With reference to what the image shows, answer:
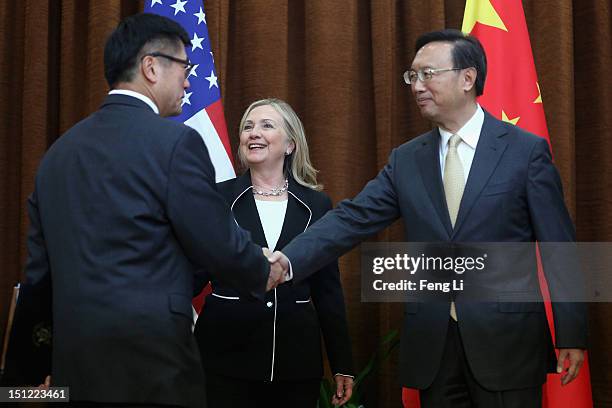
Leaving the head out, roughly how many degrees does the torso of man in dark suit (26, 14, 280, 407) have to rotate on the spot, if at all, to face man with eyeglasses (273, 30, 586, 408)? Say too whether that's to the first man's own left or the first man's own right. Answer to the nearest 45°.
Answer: approximately 45° to the first man's own right

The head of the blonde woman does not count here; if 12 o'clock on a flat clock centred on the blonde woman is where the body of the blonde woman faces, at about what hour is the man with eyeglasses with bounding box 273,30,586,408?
The man with eyeglasses is roughly at 10 o'clock from the blonde woman.

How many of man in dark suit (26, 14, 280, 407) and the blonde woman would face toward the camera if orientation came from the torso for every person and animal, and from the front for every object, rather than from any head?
1

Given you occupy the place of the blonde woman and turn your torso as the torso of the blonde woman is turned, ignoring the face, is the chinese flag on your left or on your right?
on your left

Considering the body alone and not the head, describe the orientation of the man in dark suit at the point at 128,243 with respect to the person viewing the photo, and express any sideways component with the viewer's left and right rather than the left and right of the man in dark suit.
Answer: facing away from the viewer and to the right of the viewer

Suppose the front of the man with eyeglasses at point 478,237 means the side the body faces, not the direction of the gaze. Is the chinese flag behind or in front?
behind

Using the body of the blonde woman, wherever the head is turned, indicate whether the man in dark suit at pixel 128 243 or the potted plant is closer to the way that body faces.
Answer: the man in dark suit

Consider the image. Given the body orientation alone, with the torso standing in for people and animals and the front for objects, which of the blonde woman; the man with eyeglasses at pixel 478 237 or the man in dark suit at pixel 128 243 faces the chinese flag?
the man in dark suit

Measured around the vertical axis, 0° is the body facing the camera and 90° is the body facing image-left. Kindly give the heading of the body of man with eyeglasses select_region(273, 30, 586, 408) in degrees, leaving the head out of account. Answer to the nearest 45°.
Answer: approximately 45°

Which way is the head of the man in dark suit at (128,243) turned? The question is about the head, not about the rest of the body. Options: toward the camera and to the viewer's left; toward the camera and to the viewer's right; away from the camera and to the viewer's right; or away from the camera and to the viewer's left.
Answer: away from the camera and to the viewer's right
